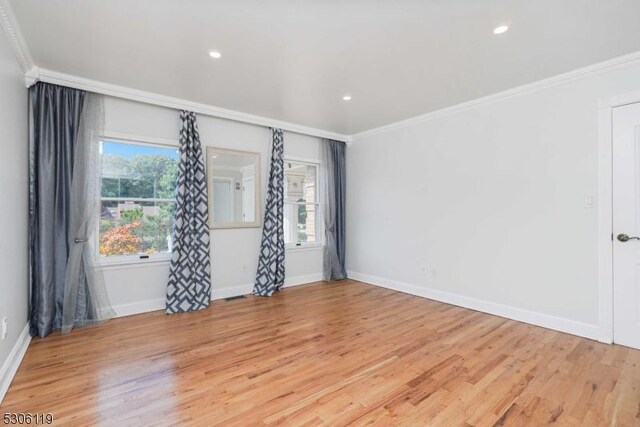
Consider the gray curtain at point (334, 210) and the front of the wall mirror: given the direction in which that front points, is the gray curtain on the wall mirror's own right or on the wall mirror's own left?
on the wall mirror's own left

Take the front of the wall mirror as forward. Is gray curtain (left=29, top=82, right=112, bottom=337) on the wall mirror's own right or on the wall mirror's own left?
on the wall mirror's own right

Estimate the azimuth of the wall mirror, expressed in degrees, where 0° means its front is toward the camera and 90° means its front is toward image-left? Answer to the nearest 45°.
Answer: approximately 315°

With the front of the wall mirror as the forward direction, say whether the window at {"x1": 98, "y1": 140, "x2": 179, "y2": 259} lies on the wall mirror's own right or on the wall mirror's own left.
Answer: on the wall mirror's own right

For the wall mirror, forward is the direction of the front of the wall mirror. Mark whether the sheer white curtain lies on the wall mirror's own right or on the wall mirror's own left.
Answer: on the wall mirror's own right

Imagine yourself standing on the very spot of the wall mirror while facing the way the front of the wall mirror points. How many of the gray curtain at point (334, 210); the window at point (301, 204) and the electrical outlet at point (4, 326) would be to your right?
1

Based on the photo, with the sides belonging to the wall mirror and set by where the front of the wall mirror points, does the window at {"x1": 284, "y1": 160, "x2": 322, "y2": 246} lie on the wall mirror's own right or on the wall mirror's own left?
on the wall mirror's own left

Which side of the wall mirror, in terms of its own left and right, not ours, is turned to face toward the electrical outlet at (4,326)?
right
